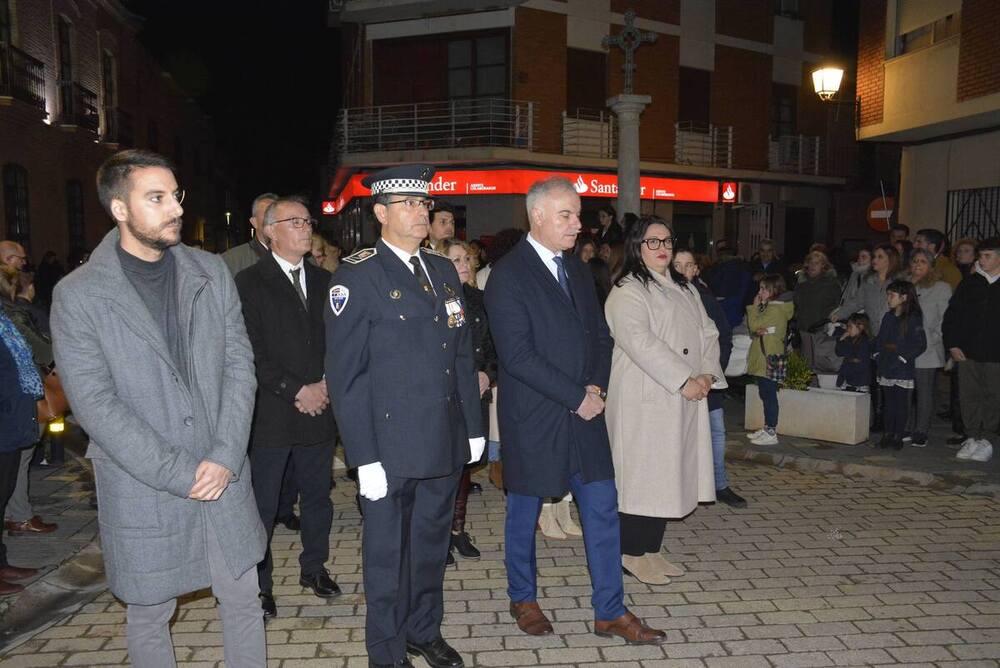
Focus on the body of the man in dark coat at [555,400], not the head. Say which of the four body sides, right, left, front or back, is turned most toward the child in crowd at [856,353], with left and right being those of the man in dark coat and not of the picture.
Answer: left

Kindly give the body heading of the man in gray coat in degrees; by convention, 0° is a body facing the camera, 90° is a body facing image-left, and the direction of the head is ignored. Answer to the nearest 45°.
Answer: approximately 315°

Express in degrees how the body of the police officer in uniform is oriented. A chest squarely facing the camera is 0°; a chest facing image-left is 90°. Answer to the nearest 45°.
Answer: approximately 315°

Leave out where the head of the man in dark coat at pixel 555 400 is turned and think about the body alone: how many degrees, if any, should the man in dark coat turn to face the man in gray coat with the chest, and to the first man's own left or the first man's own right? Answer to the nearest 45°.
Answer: approximately 90° to the first man's own right

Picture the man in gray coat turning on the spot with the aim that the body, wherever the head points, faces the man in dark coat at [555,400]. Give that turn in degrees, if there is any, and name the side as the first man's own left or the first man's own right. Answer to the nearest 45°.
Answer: approximately 45° to the first man's own left

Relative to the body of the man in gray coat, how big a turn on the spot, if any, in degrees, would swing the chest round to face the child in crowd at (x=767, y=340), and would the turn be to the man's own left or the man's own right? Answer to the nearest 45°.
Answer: approximately 90° to the man's own left

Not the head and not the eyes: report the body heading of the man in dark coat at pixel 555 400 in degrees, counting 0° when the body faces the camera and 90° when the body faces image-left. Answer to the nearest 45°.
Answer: approximately 315°

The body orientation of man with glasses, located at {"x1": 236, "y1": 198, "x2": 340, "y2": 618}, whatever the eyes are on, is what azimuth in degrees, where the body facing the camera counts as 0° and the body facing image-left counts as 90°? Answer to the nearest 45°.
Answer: approximately 315°
